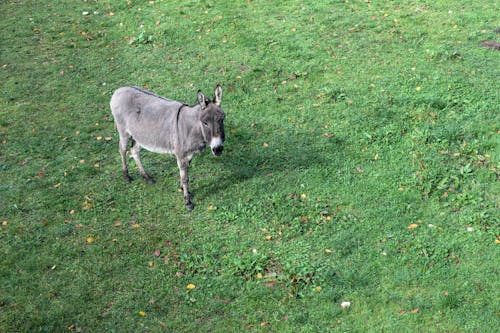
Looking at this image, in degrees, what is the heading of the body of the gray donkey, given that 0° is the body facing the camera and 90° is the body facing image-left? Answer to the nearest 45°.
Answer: approximately 315°
